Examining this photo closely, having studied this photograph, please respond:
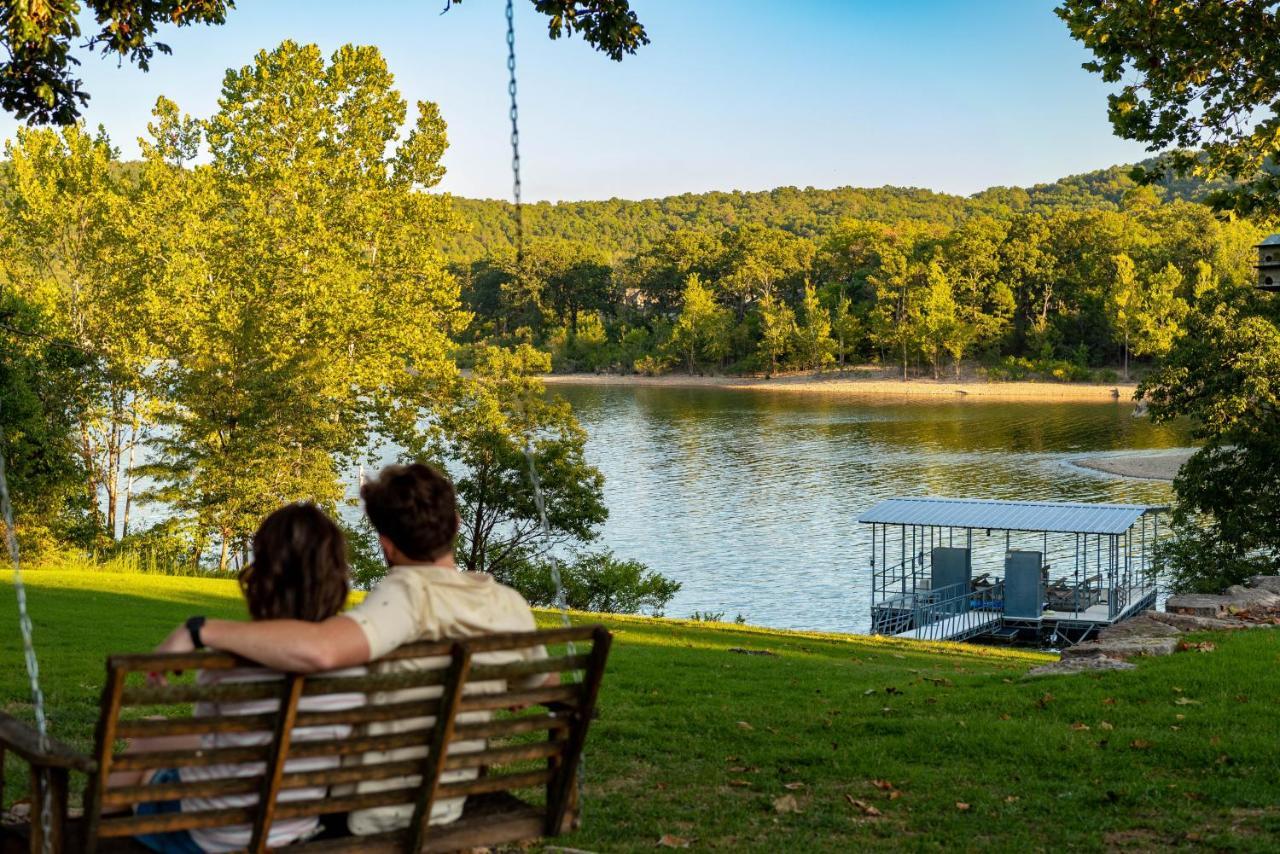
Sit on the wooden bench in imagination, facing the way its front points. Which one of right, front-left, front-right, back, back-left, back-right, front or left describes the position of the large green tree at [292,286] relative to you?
front-right

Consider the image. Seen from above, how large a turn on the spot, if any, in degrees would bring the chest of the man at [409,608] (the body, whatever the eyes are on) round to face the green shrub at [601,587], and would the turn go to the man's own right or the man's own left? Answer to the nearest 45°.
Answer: approximately 45° to the man's own right

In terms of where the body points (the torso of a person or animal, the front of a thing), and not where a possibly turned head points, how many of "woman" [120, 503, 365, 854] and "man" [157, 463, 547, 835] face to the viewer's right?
0

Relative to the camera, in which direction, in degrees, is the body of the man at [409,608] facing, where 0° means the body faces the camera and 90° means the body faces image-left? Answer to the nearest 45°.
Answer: approximately 135°

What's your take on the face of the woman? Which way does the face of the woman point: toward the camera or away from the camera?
away from the camera

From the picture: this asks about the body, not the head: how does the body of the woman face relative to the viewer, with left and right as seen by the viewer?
facing away from the viewer and to the left of the viewer

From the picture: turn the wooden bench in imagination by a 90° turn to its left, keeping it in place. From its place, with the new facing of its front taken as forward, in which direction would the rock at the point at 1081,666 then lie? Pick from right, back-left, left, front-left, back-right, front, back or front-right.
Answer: back

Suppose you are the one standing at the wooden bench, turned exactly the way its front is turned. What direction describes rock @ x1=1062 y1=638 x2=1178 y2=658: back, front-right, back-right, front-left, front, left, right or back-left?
right

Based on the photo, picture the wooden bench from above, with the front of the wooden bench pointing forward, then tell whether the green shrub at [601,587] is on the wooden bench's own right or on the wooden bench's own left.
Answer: on the wooden bench's own right

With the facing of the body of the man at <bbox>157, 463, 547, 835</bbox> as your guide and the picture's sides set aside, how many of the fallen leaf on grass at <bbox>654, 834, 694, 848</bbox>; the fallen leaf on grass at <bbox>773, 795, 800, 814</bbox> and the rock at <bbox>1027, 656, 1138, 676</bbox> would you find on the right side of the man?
3

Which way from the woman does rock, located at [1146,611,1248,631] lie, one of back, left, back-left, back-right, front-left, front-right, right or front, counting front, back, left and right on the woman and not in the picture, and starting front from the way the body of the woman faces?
right

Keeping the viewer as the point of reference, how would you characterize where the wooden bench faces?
facing away from the viewer and to the left of the viewer

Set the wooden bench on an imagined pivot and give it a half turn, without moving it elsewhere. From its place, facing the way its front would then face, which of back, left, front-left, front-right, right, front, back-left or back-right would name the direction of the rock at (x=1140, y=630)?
left

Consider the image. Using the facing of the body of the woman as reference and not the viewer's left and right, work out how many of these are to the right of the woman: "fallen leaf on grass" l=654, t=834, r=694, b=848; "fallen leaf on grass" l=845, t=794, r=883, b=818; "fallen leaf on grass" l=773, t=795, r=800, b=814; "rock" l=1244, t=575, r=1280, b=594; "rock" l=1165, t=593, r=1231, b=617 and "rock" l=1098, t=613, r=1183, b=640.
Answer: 6

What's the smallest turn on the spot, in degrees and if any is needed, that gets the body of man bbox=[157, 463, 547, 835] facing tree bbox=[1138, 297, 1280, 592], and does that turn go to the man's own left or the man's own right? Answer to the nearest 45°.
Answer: approximately 90° to the man's own right

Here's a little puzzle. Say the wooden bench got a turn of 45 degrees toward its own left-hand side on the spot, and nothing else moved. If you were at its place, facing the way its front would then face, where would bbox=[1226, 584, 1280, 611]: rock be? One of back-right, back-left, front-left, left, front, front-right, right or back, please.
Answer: back-right

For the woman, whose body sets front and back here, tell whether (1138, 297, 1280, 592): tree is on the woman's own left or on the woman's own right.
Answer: on the woman's own right
